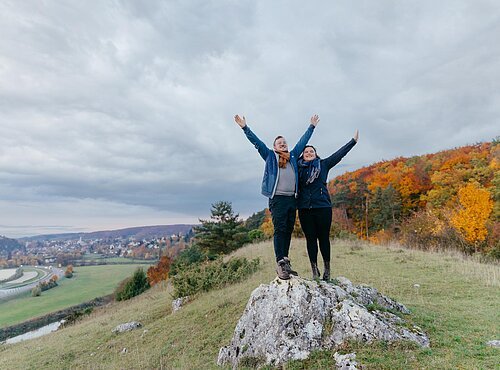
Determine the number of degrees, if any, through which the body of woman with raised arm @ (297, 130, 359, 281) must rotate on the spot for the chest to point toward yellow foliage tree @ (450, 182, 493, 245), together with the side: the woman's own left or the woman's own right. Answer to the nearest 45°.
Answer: approximately 135° to the woman's own left

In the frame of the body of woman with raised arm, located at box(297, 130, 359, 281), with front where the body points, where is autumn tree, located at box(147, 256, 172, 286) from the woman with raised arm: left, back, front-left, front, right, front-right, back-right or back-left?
back-right

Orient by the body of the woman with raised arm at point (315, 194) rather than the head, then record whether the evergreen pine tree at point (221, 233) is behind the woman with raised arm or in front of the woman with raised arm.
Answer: behind

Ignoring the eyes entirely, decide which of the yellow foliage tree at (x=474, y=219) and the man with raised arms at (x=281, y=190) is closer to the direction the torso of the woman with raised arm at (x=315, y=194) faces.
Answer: the man with raised arms

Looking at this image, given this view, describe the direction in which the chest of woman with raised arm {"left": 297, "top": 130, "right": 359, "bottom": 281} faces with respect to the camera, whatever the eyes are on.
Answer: toward the camera

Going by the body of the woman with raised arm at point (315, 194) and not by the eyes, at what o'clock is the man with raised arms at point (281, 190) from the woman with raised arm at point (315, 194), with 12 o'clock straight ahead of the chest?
the man with raised arms at point (281, 190) is roughly at 2 o'clock from the woman with raised arm at point (315, 194).

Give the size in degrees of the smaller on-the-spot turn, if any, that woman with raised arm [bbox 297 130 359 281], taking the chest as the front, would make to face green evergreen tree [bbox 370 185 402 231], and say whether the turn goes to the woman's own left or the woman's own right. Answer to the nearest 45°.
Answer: approximately 180°

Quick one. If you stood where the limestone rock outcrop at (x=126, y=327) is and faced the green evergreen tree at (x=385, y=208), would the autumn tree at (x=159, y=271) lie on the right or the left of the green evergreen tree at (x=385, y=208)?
left
